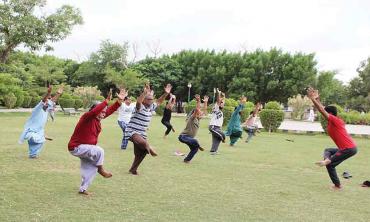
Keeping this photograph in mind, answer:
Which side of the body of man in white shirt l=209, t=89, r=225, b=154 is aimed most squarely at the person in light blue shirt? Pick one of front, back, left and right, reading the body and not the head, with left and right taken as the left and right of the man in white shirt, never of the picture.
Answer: right

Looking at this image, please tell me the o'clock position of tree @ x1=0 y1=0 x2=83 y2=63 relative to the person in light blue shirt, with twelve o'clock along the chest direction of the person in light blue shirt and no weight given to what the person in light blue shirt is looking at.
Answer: The tree is roughly at 9 o'clock from the person in light blue shirt.

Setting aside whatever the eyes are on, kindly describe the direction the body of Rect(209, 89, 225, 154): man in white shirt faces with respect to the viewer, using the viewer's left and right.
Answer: facing the viewer and to the right of the viewer

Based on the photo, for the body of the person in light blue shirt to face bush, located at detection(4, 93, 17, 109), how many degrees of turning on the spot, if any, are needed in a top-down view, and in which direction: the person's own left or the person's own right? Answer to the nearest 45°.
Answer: approximately 90° to the person's own left

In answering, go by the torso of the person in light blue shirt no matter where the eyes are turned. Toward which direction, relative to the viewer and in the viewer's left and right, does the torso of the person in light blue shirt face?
facing to the right of the viewer

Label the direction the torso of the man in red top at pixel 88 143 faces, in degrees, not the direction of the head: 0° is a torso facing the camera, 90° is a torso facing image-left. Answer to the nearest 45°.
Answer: approximately 270°

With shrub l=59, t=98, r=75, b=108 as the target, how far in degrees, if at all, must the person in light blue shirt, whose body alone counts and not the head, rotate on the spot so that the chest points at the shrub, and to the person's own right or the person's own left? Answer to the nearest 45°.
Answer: approximately 90° to the person's own left

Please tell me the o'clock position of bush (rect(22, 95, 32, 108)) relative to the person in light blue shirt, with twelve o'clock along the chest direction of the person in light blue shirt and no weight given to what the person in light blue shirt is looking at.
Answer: The bush is roughly at 9 o'clock from the person in light blue shirt.

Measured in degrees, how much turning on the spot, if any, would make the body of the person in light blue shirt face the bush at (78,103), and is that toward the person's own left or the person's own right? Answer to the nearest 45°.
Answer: approximately 90° to the person's own left

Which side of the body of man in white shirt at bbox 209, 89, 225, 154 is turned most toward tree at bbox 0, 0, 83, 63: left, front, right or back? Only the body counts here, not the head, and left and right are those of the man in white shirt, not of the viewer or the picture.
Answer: back
